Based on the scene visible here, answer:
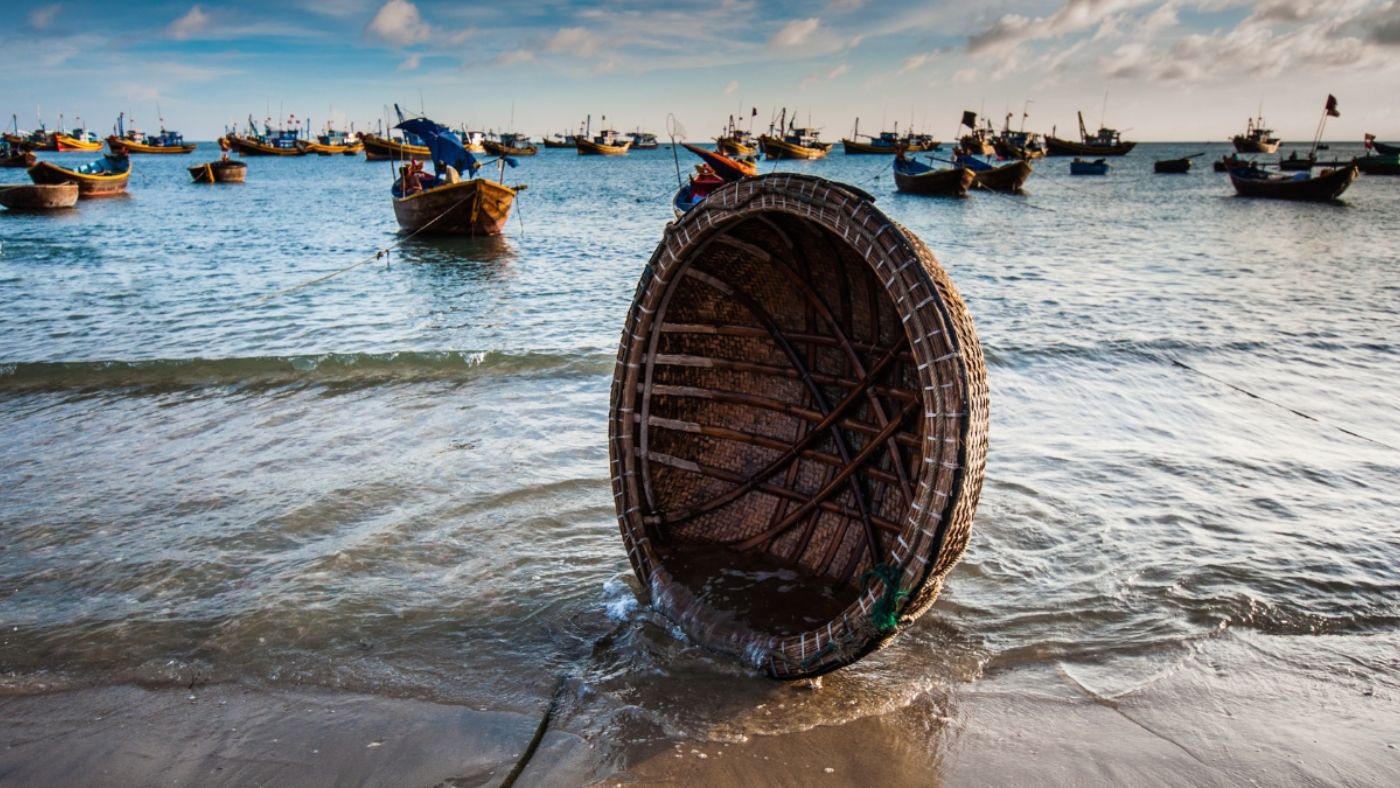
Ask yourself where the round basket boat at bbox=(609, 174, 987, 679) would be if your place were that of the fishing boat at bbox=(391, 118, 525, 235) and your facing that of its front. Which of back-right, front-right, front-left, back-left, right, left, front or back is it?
front-right

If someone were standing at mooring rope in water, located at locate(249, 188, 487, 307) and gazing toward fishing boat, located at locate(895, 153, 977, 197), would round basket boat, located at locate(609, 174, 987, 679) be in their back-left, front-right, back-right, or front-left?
back-right

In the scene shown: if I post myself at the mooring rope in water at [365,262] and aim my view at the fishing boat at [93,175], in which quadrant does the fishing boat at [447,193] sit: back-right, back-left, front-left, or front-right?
front-right

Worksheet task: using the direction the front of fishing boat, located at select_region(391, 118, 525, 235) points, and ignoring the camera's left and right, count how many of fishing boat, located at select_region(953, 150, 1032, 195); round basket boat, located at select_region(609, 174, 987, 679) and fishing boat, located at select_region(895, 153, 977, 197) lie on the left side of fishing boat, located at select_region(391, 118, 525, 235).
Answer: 2

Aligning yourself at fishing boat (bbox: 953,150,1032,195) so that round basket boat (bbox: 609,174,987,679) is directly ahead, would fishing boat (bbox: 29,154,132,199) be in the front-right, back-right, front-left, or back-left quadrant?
front-right

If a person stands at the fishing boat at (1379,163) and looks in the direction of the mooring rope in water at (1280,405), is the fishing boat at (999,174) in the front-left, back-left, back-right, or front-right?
front-right
